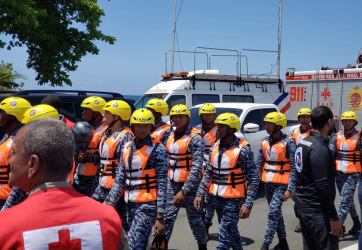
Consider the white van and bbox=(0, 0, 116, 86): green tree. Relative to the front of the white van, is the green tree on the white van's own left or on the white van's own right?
on the white van's own right

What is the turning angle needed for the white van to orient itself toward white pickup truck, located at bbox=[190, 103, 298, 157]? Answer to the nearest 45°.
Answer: approximately 45° to its left

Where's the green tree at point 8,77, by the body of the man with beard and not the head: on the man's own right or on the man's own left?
on the man's own left

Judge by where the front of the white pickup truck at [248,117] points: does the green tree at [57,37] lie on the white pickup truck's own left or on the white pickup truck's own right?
on the white pickup truck's own right

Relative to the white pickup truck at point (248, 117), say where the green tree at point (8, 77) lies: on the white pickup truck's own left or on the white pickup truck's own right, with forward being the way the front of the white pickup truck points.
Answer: on the white pickup truck's own right

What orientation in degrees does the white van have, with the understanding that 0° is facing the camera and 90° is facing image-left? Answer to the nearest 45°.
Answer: approximately 45°
